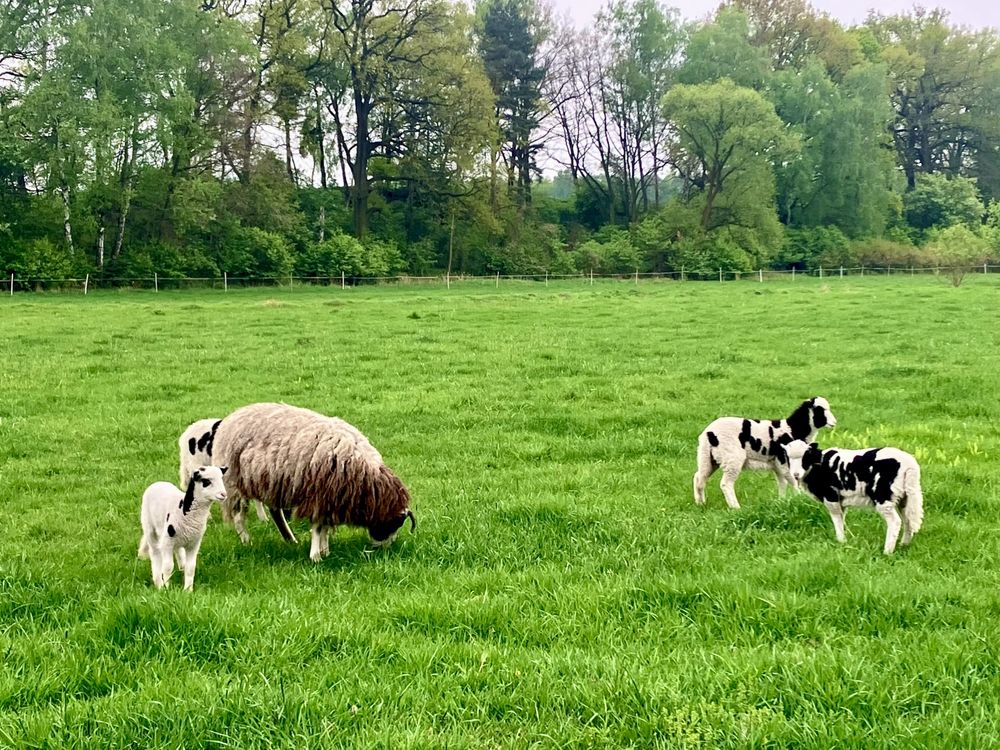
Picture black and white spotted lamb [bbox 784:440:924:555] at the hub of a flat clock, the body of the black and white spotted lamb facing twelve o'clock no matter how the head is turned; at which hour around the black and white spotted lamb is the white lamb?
The white lamb is roughly at 11 o'clock from the black and white spotted lamb.

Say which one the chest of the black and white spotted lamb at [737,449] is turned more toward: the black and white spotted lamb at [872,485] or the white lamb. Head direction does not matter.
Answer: the black and white spotted lamb

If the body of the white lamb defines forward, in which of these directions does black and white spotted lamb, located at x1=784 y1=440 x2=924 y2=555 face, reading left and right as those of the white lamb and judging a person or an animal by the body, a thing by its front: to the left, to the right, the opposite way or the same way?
the opposite way

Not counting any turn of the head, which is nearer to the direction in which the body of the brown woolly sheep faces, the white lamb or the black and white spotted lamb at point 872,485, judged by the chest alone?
the black and white spotted lamb

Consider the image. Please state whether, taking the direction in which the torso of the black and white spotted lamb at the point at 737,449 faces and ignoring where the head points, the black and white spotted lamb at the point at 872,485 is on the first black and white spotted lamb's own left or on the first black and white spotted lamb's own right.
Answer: on the first black and white spotted lamb's own right

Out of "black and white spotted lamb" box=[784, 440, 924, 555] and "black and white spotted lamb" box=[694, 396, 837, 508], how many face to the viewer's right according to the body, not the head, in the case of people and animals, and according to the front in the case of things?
1

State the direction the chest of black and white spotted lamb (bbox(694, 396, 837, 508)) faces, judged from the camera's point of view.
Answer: to the viewer's right

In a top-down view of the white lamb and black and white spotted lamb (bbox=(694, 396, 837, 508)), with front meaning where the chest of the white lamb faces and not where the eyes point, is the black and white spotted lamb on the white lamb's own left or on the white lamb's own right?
on the white lamb's own left

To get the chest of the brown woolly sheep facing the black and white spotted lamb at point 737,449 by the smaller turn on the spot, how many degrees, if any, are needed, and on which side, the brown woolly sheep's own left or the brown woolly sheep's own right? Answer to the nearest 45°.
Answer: approximately 45° to the brown woolly sheep's own left

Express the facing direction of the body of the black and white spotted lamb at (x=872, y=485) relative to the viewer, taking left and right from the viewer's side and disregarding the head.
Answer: facing to the left of the viewer

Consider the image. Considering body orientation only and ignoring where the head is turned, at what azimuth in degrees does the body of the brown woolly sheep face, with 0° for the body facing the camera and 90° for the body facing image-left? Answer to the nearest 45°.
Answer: approximately 315°
